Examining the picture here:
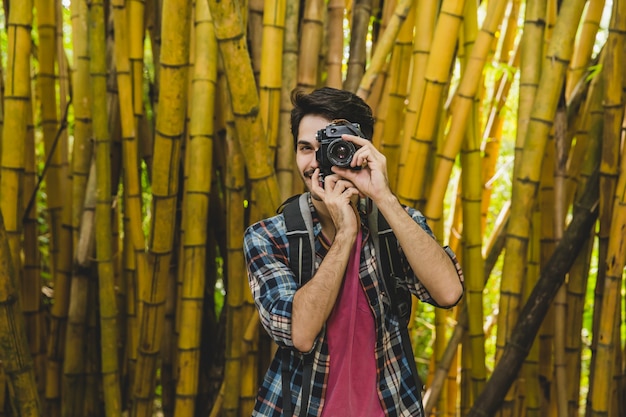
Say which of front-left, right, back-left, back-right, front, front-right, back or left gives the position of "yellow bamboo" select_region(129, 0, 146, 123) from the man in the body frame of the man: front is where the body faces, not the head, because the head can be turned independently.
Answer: back-right

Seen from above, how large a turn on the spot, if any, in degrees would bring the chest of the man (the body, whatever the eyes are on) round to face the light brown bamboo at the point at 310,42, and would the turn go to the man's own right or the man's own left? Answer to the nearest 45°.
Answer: approximately 180°

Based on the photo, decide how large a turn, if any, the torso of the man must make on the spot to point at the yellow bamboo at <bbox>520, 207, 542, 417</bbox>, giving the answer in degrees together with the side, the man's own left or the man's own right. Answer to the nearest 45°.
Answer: approximately 135° to the man's own left

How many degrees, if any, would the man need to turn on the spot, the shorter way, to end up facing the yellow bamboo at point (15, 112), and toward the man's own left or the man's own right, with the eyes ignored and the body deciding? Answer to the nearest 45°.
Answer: approximately 135° to the man's own right

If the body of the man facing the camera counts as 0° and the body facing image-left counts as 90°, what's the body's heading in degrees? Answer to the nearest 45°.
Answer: approximately 0°

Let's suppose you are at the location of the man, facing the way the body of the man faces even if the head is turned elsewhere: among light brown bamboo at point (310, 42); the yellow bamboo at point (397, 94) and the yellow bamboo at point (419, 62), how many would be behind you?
3

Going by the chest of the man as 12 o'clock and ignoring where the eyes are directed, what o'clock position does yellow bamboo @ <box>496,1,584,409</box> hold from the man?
The yellow bamboo is roughly at 7 o'clock from the man.

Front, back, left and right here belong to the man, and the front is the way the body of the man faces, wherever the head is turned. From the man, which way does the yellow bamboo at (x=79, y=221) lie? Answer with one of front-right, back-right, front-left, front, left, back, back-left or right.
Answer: back-right

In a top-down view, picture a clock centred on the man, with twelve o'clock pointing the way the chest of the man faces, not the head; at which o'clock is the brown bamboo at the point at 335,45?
The brown bamboo is roughly at 6 o'clock from the man.
